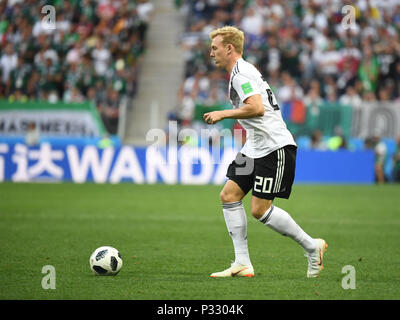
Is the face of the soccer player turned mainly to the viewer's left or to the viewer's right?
to the viewer's left

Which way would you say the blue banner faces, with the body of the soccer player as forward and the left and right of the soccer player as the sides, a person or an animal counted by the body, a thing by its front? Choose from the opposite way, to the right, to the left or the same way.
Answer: to the left

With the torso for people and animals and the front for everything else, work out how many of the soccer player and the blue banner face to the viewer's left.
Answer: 1

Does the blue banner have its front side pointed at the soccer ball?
yes

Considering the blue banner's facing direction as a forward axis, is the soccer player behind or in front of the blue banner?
in front

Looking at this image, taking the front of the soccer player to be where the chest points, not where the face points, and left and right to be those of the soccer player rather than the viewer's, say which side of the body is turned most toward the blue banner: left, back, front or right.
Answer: right

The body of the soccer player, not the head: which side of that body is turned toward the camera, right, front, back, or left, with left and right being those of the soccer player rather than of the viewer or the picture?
left

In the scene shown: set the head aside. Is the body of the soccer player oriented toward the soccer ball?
yes
